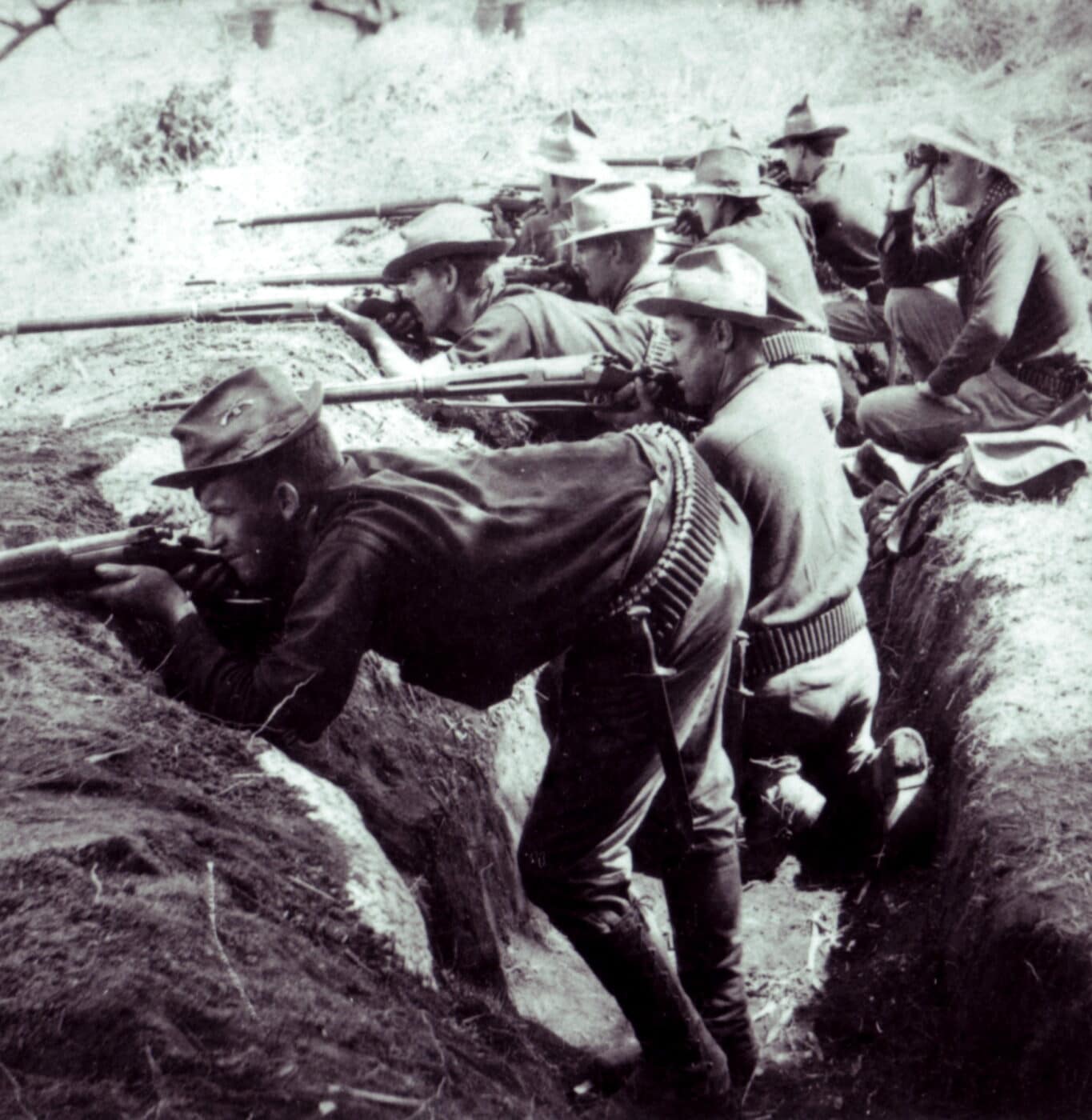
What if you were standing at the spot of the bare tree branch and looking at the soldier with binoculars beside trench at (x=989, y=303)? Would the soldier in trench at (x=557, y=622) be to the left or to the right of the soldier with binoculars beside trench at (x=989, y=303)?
right

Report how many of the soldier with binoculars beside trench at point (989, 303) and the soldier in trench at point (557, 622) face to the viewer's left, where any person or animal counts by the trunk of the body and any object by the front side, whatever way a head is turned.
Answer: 2

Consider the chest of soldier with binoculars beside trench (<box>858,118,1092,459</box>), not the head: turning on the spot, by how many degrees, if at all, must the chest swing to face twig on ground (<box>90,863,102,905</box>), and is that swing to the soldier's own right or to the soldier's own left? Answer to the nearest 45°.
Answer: approximately 90° to the soldier's own left

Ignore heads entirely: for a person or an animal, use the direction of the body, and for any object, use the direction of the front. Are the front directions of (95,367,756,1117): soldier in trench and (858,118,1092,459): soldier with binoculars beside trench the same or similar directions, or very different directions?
same or similar directions

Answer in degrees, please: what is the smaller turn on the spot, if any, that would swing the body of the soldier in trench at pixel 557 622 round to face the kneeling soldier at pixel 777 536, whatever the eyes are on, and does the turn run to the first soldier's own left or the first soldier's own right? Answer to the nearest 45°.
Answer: approximately 135° to the first soldier's own right

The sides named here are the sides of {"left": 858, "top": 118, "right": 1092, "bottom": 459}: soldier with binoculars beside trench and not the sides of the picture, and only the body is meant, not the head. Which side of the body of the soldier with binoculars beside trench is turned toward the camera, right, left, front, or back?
left

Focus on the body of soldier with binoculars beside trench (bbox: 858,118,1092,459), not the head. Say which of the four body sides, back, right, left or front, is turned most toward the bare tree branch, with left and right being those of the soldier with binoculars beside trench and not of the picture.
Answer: front

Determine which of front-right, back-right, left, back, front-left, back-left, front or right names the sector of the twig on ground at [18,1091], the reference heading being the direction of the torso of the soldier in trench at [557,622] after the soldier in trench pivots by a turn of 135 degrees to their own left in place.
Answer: right

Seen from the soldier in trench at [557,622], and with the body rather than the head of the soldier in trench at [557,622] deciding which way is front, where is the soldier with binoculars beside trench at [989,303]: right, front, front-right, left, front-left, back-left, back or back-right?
back-right

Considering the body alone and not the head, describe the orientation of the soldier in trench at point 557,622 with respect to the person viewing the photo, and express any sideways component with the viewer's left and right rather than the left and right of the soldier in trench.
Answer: facing to the left of the viewer

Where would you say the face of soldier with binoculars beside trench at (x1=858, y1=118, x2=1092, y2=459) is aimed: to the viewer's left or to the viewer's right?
to the viewer's left

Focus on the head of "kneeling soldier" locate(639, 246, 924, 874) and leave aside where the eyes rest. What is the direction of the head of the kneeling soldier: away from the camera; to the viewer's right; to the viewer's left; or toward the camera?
to the viewer's left
